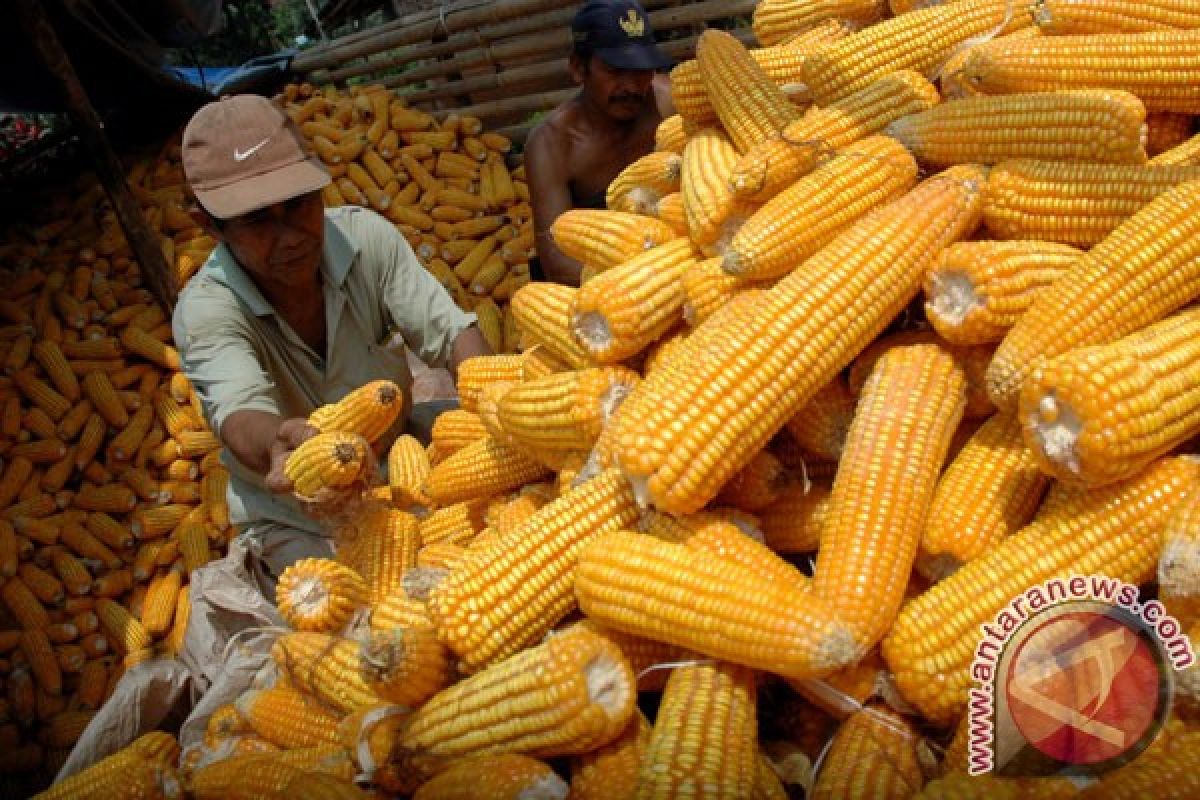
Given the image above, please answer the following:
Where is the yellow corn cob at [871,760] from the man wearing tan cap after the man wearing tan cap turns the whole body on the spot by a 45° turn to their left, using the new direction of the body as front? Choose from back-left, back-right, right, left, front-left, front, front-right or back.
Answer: right

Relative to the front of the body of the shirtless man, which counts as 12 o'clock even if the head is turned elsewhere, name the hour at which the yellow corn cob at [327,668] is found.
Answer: The yellow corn cob is roughly at 2 o'clock from the shirtless man.

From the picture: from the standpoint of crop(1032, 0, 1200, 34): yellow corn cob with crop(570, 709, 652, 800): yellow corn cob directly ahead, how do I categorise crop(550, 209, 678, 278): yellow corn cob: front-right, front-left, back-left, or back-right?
front-right

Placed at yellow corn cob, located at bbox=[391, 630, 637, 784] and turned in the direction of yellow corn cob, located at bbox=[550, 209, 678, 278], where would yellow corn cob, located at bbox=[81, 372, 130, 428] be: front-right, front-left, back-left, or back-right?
front-left

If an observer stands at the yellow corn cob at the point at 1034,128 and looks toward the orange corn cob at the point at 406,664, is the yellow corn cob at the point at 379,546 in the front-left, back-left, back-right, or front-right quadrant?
front-right

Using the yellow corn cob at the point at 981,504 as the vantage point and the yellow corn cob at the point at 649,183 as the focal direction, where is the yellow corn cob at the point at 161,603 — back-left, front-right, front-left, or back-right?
front-left

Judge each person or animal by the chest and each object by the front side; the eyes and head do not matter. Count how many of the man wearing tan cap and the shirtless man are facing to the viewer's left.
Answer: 0

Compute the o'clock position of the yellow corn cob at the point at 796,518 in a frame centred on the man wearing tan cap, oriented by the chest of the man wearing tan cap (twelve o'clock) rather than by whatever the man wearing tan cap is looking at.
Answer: The yellow corn cob is roughly at 1 o'clock from the man wearing tan cap.

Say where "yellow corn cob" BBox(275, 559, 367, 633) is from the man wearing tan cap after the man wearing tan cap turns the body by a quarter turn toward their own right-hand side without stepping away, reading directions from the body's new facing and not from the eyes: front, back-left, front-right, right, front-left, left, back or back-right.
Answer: front-left

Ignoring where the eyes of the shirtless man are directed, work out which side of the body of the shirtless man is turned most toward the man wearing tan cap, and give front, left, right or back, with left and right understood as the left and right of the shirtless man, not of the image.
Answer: right

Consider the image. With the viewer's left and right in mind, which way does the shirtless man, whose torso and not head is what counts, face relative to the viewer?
facing the viewer and to the right of the viewer

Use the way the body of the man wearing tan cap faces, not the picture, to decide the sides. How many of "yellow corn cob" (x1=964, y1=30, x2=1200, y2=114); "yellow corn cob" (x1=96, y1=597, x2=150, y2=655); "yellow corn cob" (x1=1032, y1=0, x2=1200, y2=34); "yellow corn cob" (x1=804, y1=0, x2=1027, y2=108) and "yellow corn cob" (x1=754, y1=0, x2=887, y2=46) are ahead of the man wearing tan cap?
4

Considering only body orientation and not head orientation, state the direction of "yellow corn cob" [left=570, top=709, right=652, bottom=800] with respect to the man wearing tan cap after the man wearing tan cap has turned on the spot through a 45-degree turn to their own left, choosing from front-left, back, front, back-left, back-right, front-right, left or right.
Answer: right
